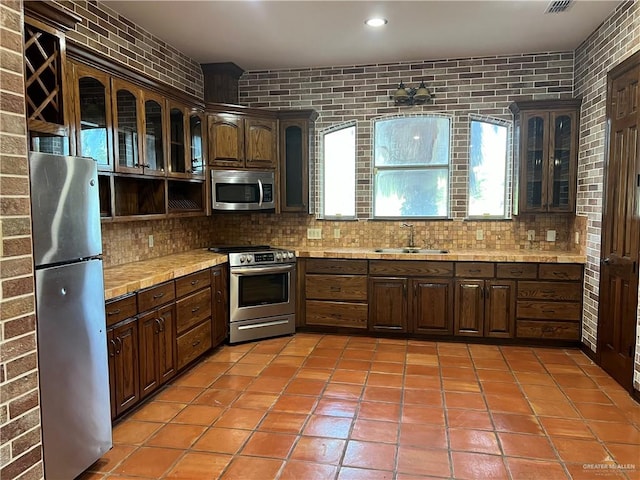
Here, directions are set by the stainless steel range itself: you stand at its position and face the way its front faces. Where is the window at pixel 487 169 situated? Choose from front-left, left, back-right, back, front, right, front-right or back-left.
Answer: front-left

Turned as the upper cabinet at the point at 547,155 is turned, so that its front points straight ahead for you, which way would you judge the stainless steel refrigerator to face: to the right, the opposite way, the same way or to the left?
to the left

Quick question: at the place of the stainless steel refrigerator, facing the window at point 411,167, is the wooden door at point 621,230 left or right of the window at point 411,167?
right

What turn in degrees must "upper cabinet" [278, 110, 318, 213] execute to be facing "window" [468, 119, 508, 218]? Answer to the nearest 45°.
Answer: approximately 90° to its left

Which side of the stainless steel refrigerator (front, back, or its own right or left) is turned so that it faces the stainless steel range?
left

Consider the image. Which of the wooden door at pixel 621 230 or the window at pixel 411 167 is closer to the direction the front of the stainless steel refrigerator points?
the wooden door

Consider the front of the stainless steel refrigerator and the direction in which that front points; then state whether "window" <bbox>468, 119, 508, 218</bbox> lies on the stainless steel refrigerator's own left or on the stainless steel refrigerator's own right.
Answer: on the stainless steel refrigerator's own left

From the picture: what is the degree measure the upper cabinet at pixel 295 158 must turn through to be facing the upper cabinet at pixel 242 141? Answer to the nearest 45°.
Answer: approximately 90° to its right

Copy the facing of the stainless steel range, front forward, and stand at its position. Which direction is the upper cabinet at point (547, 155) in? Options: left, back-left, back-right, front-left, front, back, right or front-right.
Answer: front-left

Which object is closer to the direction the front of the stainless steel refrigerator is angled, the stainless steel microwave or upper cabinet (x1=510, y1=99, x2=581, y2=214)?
the upper cabinet

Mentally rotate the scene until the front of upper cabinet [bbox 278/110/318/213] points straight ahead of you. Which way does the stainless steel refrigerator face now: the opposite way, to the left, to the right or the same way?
to the left

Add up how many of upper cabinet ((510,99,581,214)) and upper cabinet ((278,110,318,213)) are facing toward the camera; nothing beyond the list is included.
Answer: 2
